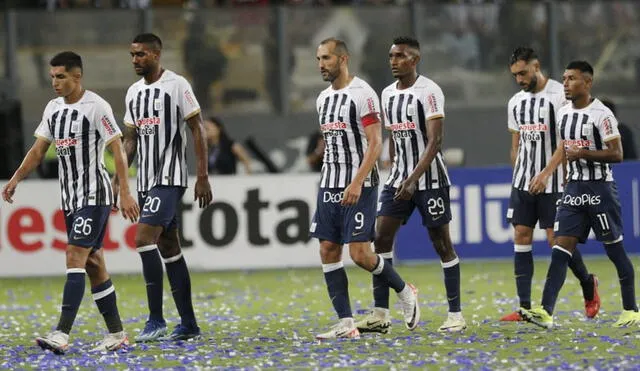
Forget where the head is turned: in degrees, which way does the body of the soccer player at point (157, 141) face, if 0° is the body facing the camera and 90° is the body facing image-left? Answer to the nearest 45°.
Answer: approximately 45°

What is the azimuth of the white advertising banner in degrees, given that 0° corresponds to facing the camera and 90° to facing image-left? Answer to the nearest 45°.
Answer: approximately 0°

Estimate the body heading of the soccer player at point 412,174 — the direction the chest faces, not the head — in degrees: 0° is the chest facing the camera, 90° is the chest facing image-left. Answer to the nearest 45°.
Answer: approximately 45°

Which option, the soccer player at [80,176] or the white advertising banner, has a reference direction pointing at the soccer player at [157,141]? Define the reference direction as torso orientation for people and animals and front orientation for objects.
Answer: the white advertising banner

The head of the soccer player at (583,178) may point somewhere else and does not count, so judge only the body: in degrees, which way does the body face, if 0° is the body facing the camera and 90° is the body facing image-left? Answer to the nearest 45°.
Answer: approximately 45°

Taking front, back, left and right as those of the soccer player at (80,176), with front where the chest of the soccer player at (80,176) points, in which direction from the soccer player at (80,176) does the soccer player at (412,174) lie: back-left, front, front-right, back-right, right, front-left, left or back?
back-left

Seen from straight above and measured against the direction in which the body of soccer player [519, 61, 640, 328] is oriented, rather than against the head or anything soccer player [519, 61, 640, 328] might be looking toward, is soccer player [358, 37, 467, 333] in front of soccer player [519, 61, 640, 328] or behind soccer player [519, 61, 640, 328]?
in front

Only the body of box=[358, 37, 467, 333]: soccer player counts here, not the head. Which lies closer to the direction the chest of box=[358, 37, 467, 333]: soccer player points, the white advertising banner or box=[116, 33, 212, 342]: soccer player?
the soccer player

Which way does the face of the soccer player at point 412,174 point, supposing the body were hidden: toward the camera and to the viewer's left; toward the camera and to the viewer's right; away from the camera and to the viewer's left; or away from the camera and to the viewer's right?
toward the camera and to the viewer's left

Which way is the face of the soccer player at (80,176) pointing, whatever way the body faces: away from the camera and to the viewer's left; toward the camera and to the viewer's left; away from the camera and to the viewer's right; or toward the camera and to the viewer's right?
toward the camera and to the viewer's left
